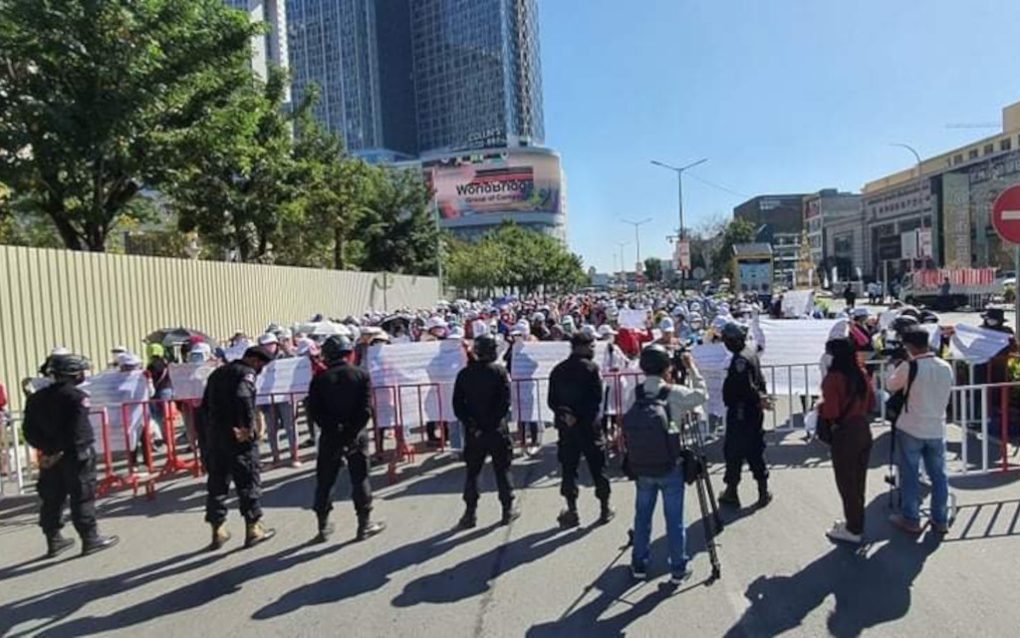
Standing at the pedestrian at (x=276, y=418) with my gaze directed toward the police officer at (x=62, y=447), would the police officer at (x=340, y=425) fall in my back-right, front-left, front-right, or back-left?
front-left

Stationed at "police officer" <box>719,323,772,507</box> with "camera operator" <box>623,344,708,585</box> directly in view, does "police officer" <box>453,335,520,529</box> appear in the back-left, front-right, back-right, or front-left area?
front-right

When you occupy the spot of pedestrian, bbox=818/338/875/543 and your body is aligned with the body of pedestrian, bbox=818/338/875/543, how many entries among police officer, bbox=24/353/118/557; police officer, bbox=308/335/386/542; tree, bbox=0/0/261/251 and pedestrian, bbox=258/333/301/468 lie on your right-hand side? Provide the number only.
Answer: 0

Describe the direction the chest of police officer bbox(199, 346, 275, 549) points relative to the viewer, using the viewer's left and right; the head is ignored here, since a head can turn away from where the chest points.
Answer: facing away from the viewer and to the right of the viewer

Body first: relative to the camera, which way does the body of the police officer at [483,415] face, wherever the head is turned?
away from the camera

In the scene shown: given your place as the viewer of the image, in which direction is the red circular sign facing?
facing the viewer

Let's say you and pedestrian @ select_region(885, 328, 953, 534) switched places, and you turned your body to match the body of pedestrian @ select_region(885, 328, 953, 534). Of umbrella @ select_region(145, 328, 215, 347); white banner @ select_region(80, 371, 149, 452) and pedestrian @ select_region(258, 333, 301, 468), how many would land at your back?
0

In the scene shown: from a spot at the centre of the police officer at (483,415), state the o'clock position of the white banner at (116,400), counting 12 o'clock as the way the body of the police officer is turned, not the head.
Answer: The white banner is roughly at 10 o'clock from the police officer.

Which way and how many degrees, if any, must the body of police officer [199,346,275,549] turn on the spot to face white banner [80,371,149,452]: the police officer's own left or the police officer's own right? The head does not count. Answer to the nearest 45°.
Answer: approximately 45° to the police officer's own left

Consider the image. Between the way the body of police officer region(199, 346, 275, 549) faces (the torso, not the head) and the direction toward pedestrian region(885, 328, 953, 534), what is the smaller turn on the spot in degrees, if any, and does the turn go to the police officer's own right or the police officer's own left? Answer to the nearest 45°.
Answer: approximately 90° to the police officer's own right

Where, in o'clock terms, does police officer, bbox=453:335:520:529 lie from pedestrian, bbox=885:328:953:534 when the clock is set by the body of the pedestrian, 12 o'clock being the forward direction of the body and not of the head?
The police officer is roughly at 10 o'clock from the pedestrian.

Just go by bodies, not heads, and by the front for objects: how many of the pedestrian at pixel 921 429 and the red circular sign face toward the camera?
1

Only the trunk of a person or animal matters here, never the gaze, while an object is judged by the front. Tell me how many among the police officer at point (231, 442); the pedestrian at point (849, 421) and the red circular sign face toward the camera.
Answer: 1

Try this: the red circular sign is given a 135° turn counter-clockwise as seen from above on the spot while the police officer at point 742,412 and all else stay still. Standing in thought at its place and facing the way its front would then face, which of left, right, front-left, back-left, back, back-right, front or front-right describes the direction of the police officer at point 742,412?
back

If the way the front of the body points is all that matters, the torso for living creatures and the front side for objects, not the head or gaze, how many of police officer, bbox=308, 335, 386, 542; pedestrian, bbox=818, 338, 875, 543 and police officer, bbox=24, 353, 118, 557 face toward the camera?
0

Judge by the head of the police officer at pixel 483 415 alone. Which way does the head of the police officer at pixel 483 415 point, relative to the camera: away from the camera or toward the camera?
away from the camera

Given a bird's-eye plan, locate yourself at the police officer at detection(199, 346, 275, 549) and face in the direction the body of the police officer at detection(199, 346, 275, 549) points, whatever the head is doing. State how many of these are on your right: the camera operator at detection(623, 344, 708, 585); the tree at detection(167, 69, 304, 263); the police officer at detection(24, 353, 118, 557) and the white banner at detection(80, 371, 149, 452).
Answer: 1

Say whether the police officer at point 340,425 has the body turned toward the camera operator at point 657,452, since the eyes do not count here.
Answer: no

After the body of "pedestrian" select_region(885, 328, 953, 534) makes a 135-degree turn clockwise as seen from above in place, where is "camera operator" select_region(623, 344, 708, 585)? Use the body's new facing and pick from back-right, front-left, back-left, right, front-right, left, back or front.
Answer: back-right

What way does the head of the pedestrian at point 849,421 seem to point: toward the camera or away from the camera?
away from the camera

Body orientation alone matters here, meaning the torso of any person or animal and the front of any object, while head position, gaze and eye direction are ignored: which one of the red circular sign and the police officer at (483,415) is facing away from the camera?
the police officer

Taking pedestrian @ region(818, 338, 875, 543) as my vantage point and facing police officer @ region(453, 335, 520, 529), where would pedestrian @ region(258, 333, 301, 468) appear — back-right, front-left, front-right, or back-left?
front-right

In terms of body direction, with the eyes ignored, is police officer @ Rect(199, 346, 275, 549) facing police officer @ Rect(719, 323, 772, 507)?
no

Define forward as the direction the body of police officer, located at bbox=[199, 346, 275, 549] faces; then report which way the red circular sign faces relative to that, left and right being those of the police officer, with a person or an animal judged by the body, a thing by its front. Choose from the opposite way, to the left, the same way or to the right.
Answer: the opposite way

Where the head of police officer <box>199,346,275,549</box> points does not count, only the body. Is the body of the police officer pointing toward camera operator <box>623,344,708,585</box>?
no
